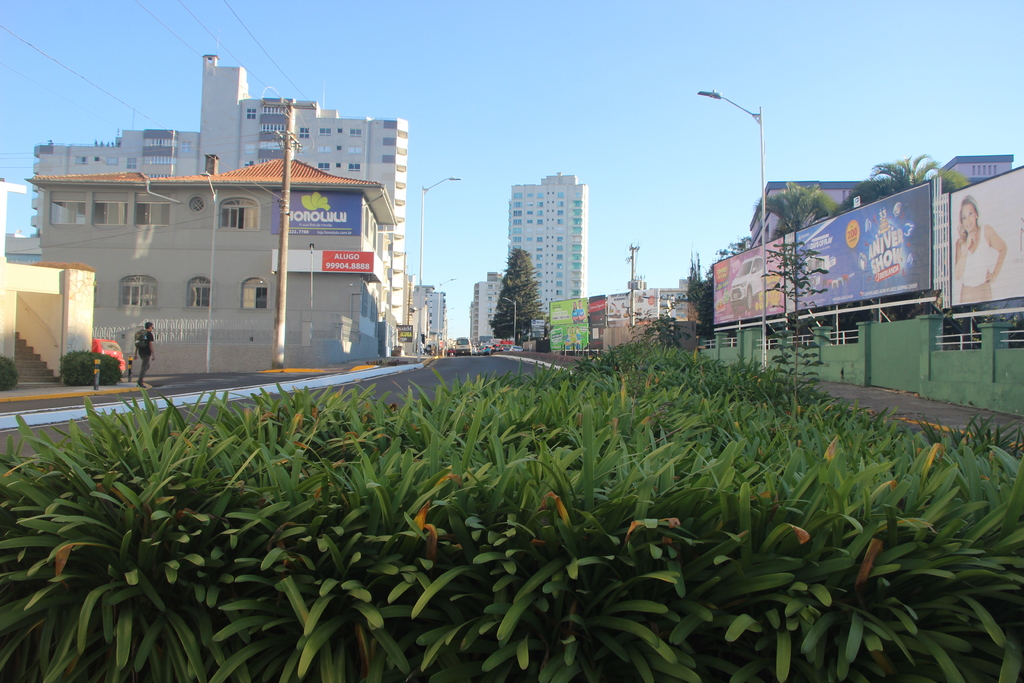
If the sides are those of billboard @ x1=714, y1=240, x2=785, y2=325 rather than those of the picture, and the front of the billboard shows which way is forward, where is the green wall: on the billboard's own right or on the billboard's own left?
on the billboard's own left

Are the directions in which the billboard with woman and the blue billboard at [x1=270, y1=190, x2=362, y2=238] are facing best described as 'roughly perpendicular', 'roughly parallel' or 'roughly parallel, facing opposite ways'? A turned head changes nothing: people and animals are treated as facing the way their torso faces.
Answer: roughly perpendicular

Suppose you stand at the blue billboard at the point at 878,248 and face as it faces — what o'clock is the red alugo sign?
The red alugo sign is roughly at 2 o'clock from the blue billboard.

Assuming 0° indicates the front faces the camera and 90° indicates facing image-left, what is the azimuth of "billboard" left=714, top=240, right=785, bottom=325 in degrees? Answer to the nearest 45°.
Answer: approximately 45°

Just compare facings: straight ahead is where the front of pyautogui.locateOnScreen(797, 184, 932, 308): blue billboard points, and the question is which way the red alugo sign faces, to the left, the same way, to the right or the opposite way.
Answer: to the left

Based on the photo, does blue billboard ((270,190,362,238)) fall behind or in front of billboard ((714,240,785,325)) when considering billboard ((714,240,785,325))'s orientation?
in front

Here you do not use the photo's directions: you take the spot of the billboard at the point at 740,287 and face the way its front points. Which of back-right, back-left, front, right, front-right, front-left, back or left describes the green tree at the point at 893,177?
back

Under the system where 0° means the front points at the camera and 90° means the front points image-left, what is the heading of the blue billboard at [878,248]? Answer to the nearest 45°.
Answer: approximately 45°

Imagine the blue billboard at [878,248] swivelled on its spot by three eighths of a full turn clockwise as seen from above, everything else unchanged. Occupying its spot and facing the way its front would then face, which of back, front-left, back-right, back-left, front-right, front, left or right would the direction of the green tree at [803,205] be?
front

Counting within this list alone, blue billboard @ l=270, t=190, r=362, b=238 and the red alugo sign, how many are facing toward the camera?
2

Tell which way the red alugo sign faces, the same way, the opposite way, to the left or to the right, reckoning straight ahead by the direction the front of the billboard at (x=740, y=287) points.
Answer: to the left

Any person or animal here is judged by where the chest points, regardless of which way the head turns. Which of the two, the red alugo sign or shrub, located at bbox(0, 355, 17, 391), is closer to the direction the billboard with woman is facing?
the shrub

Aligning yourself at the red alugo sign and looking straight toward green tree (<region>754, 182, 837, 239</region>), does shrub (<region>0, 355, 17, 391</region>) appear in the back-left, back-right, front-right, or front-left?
back-right

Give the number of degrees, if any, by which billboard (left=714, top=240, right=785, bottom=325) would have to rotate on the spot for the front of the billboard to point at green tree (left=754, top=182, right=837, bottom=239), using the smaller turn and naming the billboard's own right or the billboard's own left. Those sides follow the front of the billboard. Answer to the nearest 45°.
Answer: approximately 135° to the billboard's own right

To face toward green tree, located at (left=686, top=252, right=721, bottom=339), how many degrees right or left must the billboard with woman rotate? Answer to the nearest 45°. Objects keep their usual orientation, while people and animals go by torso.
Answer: approximately 90° to its right
